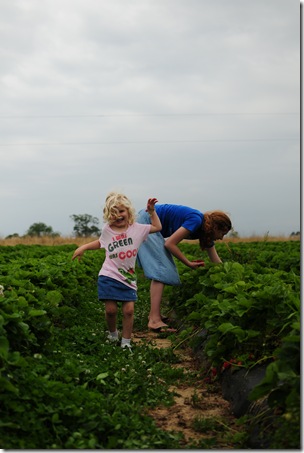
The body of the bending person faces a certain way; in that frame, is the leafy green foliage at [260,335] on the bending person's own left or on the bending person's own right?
on the bending person's own right

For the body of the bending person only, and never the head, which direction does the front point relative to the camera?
to the viewer's right

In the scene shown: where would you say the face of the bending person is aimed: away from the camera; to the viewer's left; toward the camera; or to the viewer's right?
to the viewer's right

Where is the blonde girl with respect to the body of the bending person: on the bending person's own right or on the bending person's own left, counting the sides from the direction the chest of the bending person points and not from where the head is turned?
on the bending person's own right
